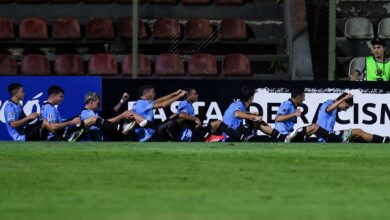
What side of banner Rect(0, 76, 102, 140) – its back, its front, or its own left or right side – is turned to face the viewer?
front

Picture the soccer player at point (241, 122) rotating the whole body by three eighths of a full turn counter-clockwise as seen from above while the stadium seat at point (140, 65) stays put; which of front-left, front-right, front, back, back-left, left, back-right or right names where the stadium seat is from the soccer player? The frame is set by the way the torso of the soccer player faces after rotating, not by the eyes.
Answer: front

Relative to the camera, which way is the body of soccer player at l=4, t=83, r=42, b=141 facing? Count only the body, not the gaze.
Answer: to the viewer's right

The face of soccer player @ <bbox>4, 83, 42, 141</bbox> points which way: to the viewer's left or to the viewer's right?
to the viewer's right

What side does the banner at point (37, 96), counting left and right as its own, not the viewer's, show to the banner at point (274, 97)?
left

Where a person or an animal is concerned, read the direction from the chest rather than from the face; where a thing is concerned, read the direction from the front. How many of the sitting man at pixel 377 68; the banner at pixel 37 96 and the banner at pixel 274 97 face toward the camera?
3

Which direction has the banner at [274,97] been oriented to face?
toward the camera

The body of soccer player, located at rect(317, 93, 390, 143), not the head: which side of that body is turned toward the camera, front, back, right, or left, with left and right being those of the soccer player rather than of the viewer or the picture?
right

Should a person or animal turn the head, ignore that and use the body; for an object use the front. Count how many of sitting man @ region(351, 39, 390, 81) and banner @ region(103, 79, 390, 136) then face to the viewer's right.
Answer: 0
